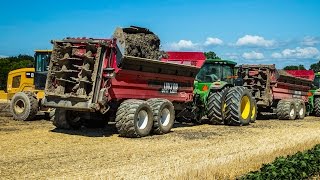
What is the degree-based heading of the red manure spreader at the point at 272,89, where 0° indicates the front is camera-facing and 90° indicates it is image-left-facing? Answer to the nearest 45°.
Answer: approximately 225°

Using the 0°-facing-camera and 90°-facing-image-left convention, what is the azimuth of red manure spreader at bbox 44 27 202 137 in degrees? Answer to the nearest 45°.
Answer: approximately 225°

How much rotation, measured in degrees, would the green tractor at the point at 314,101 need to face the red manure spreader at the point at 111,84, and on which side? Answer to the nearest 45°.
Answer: approximately 135° to its right

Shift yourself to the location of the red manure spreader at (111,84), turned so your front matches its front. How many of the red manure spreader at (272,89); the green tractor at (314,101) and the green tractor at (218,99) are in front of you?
3

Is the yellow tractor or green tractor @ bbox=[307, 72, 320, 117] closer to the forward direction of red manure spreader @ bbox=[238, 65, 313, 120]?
the green tractor

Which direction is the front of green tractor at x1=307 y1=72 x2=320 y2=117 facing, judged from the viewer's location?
facing away from the viewer and to the right of the viewer

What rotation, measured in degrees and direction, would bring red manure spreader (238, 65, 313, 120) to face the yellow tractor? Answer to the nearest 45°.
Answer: approximately 180°

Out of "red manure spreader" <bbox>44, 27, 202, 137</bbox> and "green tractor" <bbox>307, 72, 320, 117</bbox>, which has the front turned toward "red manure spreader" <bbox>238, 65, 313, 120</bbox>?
"red manure spreader" <bbox>44, 27, 202, 137</bbox>
